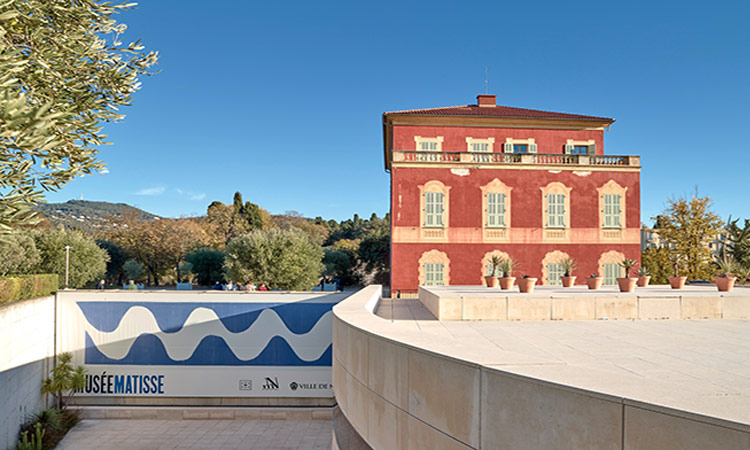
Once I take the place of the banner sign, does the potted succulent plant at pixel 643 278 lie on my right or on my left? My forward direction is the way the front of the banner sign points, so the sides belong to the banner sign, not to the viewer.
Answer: on my left

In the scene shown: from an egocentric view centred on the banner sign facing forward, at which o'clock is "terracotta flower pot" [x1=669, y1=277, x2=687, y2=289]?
The terracotta flower pot is roughly at 10 o'clock from the banner sign.

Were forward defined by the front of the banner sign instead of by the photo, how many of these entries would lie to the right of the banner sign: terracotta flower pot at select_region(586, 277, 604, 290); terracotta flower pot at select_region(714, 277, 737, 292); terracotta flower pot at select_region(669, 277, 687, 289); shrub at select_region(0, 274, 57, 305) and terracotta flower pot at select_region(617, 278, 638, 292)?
1

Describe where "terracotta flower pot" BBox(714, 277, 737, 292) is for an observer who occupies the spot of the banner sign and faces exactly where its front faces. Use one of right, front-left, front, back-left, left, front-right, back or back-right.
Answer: front-left

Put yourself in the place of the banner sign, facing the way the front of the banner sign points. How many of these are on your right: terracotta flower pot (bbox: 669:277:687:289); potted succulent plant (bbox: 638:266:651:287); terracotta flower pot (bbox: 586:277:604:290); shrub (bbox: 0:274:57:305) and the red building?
1

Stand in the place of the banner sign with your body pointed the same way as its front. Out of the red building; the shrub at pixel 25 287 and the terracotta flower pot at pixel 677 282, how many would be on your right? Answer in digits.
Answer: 1

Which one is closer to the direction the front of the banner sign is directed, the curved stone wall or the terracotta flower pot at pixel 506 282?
the curved stone wall

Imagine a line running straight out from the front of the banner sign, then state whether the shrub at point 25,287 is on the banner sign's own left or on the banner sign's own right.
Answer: on the banner sign's own right

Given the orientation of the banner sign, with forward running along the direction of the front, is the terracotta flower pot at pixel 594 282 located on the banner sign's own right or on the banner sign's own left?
on the banner sign's own left

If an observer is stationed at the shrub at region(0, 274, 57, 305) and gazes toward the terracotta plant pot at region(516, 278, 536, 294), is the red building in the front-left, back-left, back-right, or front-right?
front-left

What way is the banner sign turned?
toward the camera
